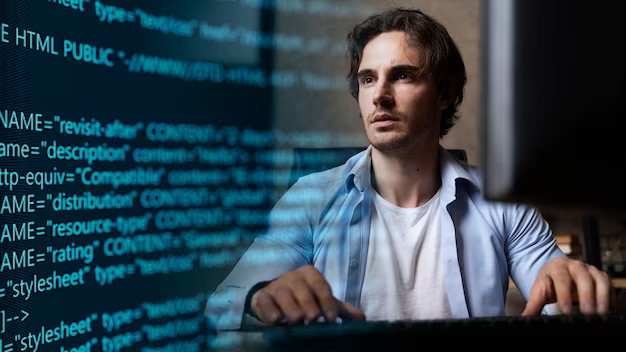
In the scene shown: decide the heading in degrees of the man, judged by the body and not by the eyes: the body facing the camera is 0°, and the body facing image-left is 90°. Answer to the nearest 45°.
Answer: approximately 0°
